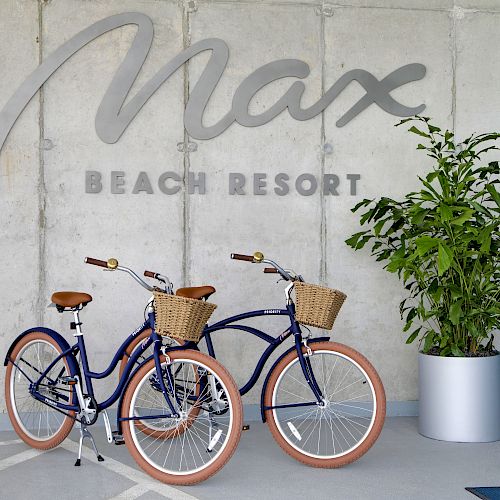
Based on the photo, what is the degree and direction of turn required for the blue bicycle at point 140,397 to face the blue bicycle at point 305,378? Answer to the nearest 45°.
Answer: approximately 45° to its left

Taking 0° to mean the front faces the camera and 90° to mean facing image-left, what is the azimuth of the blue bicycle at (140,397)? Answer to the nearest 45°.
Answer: approximately 315°

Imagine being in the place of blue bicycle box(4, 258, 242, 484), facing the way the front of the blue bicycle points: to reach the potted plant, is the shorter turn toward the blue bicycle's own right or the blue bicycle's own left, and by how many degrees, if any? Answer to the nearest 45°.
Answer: approximately 45° to the blue bicycle's own left

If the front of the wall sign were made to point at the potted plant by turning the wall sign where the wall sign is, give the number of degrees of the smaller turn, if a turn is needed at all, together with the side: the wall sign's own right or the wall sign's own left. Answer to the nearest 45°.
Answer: approximately 45° to the wall sign's own left

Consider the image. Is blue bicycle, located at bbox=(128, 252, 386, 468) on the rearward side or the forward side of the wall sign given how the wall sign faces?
on the forward side

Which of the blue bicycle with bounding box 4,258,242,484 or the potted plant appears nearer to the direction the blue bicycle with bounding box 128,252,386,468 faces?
the potted plant

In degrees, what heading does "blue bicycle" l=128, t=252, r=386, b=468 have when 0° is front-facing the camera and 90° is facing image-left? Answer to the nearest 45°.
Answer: approximately 315°

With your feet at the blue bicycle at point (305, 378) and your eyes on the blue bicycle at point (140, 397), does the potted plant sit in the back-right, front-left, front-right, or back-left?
back-right

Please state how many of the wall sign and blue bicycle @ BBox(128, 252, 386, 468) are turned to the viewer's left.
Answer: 0

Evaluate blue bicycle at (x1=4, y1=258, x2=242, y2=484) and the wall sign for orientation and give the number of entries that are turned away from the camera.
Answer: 0

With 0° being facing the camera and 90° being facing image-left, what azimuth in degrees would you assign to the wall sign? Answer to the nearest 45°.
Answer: approximately 0°

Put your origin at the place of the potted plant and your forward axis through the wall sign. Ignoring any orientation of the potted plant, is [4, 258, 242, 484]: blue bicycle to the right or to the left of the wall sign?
left
